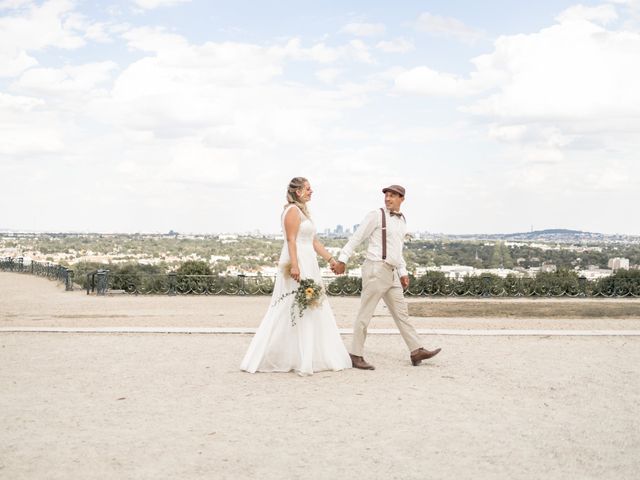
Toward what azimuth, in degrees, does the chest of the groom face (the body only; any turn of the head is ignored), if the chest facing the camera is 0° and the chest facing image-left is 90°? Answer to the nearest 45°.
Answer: approximately 315°

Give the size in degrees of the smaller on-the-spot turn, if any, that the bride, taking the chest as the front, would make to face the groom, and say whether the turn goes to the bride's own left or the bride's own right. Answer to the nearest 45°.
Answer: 0° — they already face them

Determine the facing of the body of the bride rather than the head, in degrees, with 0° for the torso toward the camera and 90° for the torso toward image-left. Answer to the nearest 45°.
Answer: approximately 270°

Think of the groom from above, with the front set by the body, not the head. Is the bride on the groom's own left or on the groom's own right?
on the groom's own right

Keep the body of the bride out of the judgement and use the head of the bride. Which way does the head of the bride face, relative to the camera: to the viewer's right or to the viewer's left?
to the viewer's right

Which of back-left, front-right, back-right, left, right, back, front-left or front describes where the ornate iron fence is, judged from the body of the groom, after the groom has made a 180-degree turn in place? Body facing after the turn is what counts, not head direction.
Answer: front-right

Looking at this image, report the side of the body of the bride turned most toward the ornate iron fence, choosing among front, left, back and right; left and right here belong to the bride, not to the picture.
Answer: left

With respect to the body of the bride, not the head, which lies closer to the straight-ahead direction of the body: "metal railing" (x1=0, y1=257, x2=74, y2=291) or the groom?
the groom
